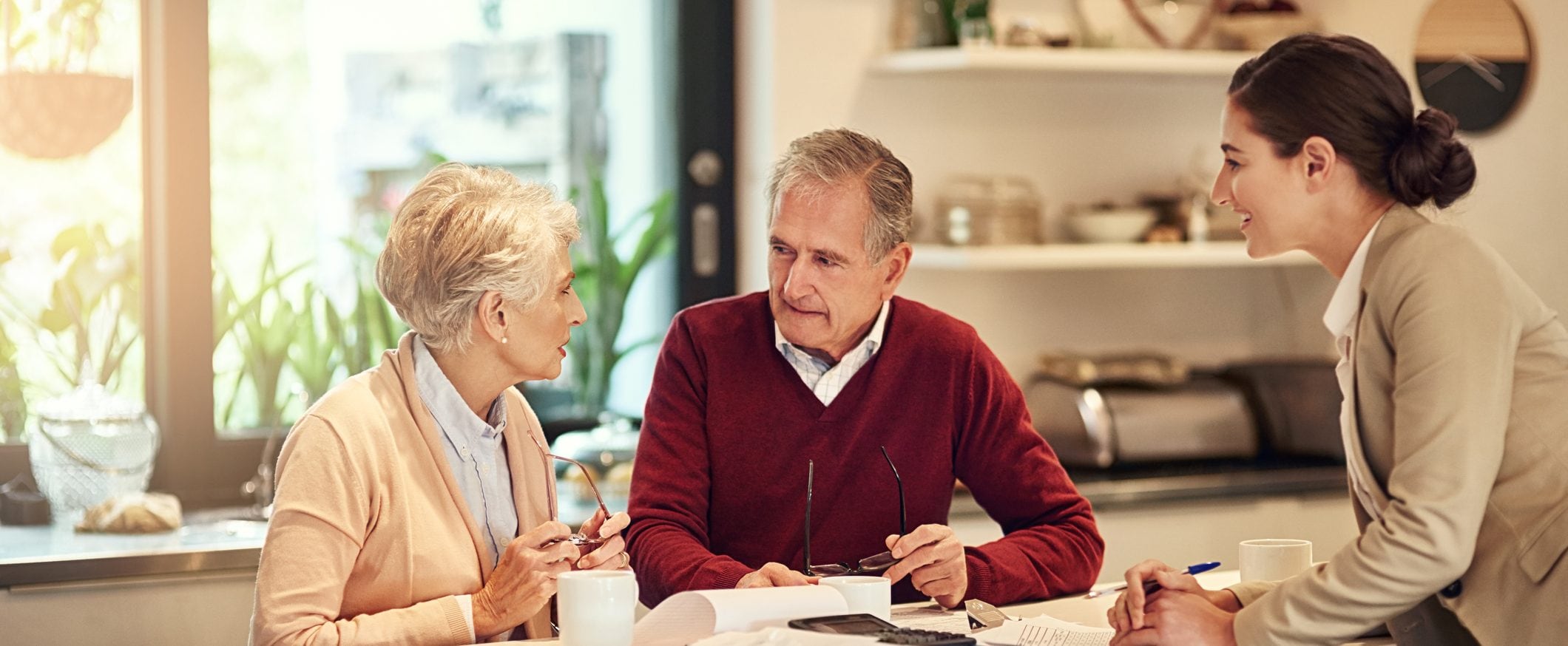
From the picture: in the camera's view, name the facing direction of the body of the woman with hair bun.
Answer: to the viewer's left

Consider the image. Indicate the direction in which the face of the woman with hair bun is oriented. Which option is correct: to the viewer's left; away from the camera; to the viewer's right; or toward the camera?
to the viewer's left

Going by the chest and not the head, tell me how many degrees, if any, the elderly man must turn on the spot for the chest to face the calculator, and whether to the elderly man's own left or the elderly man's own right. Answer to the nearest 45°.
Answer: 0° — they already face it

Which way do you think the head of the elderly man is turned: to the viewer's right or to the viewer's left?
to the viewer's left

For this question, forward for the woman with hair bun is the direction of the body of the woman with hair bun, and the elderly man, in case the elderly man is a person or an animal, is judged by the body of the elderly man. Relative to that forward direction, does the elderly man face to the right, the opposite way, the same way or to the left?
to the left

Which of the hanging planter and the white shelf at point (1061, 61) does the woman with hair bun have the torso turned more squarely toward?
the hanging planter

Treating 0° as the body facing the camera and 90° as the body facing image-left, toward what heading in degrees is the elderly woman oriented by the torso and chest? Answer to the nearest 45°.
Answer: approximately 315°

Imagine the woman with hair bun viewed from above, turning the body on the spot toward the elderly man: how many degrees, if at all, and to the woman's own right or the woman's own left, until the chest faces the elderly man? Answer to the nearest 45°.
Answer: approximately 45° to the woman's own right

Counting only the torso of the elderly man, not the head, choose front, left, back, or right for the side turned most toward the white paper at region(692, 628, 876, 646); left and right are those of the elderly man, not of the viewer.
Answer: front
